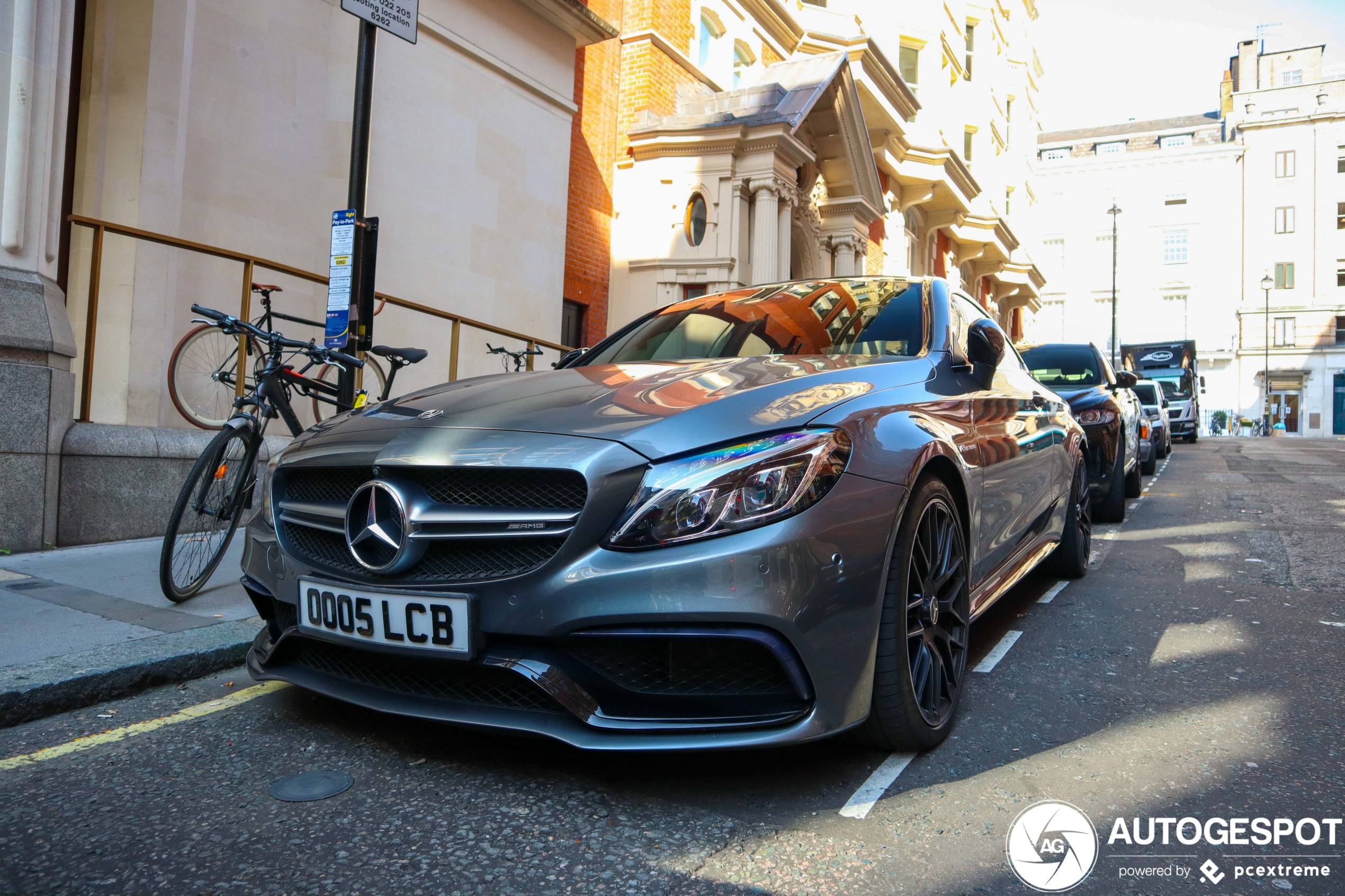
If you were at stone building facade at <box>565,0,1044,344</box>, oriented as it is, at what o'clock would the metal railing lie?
The metal railing is roughly at 2 o'clock from the stone building facade.

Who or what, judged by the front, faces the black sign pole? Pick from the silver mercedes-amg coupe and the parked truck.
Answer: the parked truck

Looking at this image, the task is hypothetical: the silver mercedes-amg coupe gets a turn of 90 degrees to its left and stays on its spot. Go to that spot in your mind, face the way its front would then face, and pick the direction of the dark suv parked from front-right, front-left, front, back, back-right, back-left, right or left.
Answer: left

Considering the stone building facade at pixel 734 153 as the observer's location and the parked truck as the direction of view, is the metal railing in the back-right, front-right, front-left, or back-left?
back-right

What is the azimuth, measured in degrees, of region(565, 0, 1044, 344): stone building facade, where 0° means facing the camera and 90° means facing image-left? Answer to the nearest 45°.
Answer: approximately 315°

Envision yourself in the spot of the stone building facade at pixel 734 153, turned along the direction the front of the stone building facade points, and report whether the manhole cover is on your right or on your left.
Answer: on your right

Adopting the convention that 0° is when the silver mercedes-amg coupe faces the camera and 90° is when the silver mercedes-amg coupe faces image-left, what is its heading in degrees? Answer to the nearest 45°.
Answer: approximately 45°

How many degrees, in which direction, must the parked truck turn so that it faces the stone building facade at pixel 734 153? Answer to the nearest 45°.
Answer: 0° — it already faces it
